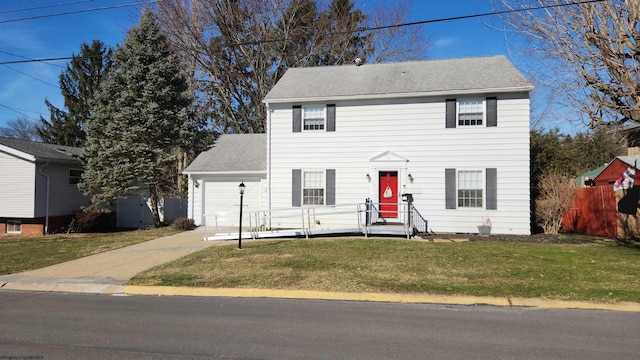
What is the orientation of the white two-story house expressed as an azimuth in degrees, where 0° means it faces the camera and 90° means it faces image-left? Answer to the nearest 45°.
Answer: approximately 0°

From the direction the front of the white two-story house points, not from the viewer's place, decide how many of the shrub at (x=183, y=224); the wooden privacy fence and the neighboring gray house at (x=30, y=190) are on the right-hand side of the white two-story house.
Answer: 2

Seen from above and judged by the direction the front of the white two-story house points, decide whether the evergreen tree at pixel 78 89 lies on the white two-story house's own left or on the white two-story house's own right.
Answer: on the white two-story house's own right

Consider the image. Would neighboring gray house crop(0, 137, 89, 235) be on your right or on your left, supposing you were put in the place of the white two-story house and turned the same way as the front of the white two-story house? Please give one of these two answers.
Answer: on your right

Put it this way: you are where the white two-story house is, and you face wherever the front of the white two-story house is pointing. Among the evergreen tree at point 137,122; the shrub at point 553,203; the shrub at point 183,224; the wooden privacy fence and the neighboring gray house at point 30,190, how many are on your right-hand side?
3

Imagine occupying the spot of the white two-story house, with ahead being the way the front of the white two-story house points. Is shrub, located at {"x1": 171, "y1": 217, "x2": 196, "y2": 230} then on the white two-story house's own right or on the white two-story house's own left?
on the white two-story house's own right

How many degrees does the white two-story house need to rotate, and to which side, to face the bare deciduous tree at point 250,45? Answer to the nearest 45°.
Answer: approximately 135° to its right

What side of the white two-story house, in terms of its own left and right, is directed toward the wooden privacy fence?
left
